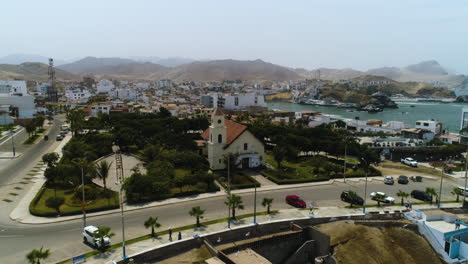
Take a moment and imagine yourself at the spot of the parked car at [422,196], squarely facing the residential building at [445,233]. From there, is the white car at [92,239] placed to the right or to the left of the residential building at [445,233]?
right

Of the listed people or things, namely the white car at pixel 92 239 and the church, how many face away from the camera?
0

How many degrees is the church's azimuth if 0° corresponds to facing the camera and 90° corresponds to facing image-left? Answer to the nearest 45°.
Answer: approximately 315°

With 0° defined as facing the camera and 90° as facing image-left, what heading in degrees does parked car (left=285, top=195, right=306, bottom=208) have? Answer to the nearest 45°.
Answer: approximately 315°

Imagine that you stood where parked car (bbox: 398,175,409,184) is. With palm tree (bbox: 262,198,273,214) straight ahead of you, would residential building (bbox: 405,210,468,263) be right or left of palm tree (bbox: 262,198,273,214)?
left

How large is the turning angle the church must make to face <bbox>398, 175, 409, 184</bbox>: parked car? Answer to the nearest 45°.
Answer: approximately 45° to its left
